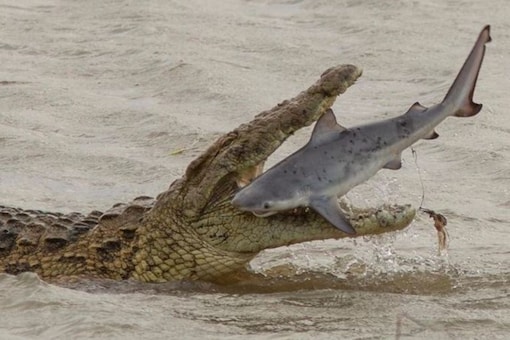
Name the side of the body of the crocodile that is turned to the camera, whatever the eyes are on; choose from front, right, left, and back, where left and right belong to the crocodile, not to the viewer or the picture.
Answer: right

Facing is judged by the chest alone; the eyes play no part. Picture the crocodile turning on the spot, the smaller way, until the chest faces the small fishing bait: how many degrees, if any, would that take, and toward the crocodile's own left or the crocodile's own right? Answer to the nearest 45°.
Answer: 0° — it already faces it
